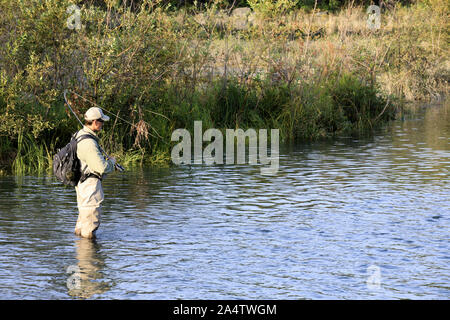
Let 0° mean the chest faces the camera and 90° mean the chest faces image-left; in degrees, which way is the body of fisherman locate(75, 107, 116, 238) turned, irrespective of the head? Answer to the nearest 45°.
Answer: approximately 270°
